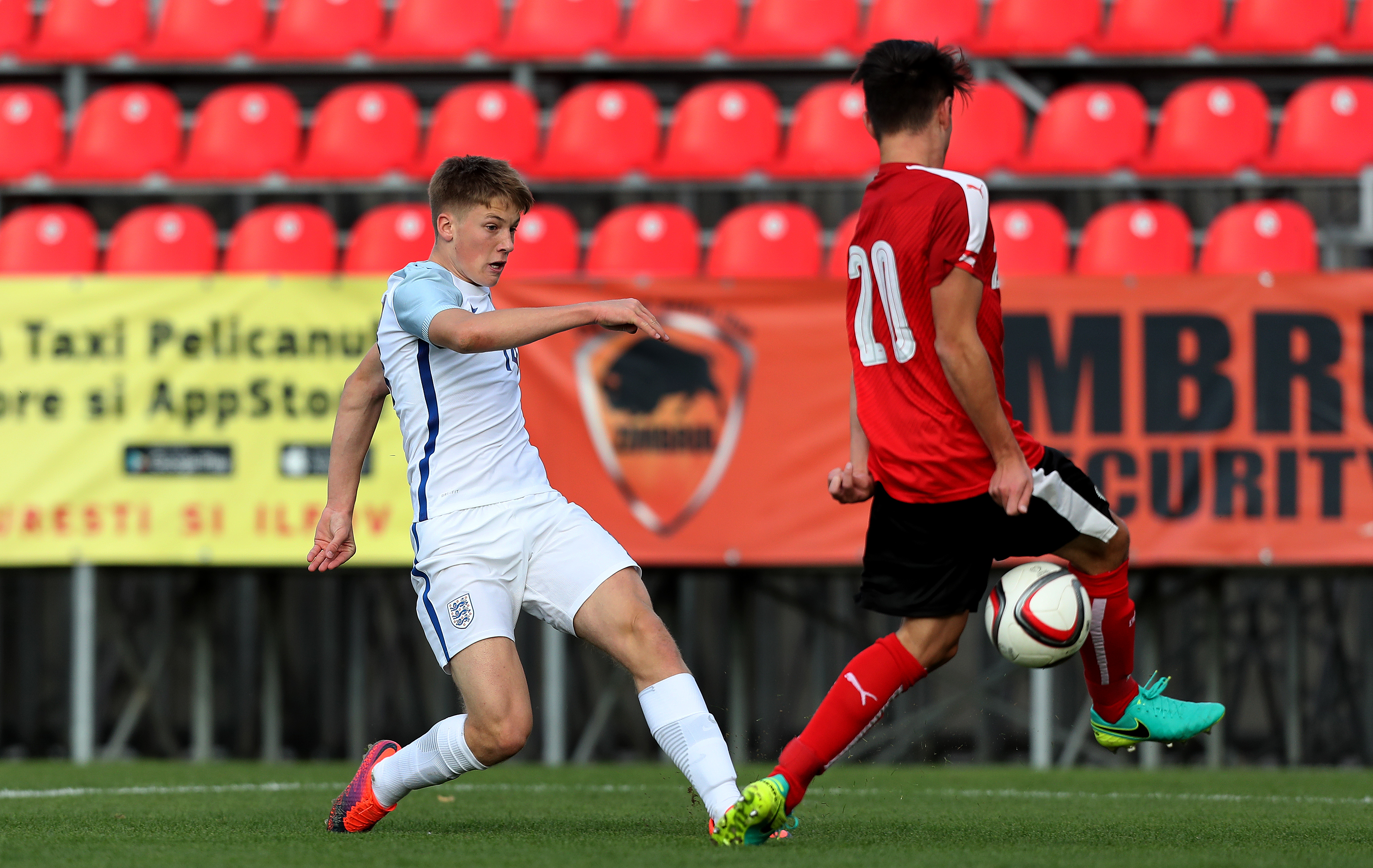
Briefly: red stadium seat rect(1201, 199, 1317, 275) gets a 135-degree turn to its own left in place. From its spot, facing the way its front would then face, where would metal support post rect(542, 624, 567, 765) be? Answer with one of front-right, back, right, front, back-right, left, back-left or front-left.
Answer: back

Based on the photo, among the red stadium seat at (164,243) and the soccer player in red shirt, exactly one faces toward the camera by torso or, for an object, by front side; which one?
the red stadium seat

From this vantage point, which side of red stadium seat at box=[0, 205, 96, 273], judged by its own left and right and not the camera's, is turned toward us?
front

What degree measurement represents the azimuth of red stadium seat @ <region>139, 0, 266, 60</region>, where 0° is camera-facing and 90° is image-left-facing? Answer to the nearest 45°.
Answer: approximately 45°

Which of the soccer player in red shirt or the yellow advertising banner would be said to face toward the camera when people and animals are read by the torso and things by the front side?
the yellow advertising banner

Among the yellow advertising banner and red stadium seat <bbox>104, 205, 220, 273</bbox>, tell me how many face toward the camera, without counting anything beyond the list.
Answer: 2

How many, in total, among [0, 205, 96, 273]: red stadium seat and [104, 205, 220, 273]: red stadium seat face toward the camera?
2

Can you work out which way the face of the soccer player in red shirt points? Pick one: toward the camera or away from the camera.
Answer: away from the camera

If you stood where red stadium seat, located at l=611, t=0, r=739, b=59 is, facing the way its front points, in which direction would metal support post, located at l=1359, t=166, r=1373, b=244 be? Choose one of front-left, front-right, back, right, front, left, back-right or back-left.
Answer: left

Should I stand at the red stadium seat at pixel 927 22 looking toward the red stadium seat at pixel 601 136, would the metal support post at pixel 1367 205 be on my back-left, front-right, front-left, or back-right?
back-left

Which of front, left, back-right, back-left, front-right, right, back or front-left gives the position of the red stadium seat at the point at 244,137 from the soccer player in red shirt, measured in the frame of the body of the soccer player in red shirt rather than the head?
left

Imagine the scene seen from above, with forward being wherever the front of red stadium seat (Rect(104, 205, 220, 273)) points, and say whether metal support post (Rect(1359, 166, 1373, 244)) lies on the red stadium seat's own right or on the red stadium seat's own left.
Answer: on the red stadium seat's own left

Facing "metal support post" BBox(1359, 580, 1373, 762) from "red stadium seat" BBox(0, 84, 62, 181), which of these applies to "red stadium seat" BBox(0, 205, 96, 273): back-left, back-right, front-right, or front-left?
front-right

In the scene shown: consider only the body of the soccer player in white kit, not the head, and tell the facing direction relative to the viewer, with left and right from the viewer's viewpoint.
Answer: facing the viewer and to the right of the viewer

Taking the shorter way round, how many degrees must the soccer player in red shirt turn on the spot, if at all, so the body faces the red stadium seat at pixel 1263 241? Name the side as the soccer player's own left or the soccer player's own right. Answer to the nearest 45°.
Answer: approximately 45° to the soccer player's own left

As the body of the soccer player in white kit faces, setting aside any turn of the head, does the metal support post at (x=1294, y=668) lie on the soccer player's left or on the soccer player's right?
on the soccer player's left

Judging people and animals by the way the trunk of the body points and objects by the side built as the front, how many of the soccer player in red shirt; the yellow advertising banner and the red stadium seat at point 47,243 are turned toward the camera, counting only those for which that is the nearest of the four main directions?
2

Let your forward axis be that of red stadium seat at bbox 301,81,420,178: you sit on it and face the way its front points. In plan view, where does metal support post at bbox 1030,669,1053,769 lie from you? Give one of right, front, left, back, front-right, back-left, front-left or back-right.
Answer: left

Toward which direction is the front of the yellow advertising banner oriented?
toward the camera
